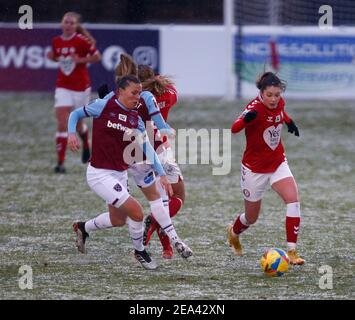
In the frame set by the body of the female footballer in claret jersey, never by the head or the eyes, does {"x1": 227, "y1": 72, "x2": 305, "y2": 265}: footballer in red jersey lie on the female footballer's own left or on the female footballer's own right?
on the female footballer's own left

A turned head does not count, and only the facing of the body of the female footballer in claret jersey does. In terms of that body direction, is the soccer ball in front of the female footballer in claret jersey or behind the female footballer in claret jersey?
in front

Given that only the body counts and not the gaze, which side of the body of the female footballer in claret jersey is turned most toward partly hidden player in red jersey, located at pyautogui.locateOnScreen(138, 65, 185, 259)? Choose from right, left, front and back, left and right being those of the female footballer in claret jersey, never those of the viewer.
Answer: left

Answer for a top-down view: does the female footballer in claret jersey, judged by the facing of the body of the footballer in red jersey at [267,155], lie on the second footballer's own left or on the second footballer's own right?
on the second footballer's own right
